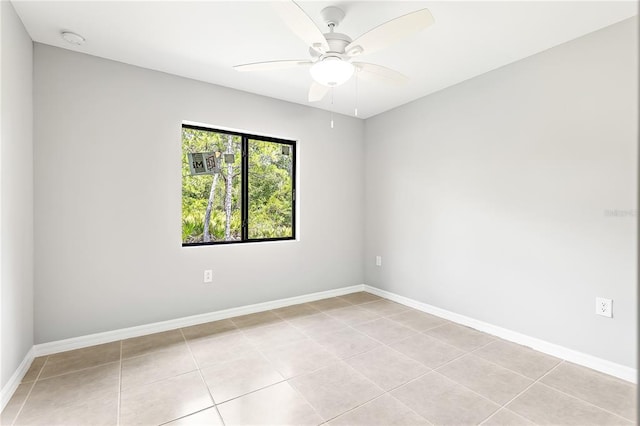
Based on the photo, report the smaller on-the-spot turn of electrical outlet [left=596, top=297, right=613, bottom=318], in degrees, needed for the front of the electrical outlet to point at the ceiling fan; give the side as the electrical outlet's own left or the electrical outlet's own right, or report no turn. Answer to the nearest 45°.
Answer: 0° — it already faces it

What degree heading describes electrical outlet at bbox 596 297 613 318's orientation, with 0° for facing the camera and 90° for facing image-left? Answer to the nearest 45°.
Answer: approximately 45°
